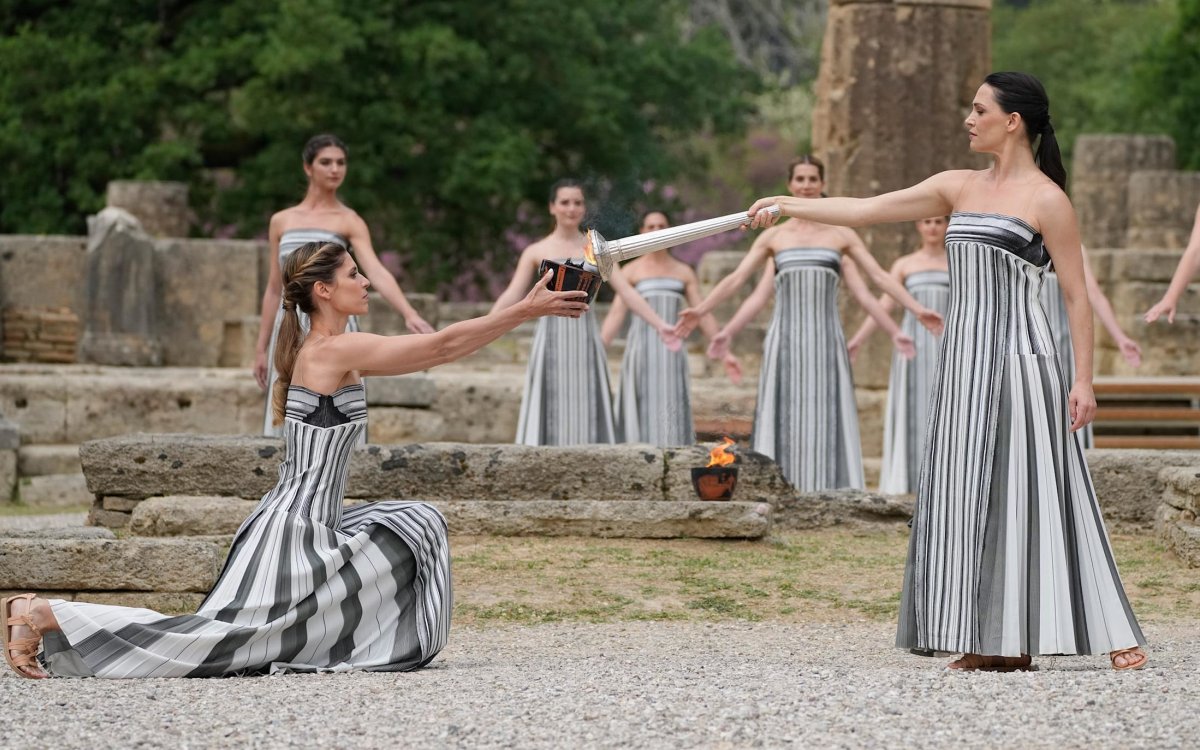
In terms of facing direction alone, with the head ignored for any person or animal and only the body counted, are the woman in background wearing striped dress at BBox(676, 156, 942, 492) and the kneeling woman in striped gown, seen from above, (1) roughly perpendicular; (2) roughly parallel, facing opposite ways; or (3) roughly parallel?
roughly perpendicular

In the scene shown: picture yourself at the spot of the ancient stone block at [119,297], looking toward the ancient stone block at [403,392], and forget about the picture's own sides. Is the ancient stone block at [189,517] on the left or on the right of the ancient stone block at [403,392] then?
right

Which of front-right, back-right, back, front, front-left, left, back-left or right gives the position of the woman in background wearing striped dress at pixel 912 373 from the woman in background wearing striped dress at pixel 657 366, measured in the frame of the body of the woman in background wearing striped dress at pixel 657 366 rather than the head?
left

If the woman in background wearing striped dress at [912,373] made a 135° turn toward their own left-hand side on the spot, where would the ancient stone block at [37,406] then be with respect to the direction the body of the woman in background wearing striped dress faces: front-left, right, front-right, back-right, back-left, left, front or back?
back-left

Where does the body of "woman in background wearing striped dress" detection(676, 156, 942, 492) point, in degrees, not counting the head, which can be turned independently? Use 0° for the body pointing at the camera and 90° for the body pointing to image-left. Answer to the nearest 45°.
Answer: approximately 0°

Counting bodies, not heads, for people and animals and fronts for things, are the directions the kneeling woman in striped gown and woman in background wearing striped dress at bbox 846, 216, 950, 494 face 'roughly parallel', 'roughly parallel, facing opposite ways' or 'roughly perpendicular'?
roughly perpendicular

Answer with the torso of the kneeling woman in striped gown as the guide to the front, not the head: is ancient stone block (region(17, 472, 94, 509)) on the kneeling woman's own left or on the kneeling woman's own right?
on the kneeling woman's own left

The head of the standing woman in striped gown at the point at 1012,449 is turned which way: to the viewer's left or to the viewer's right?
to the viewer's left

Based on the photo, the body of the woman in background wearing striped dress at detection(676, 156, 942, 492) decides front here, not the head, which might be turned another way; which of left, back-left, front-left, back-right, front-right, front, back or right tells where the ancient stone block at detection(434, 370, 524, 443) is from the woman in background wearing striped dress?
back-right

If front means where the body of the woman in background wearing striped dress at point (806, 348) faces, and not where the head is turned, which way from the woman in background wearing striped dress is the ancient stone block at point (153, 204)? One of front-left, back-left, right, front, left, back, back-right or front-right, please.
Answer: back-right

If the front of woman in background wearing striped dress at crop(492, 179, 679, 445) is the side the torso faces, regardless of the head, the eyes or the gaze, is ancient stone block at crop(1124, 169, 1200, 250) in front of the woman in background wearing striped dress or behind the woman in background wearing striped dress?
behind

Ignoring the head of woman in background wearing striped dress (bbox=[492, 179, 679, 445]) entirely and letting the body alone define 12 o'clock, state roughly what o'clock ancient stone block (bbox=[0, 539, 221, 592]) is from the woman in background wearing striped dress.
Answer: The ancient stone block is roughly at 1 o'clock from the woman in background wearing striped dress.

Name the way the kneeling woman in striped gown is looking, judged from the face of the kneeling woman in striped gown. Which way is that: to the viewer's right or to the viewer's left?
to the viewer's right

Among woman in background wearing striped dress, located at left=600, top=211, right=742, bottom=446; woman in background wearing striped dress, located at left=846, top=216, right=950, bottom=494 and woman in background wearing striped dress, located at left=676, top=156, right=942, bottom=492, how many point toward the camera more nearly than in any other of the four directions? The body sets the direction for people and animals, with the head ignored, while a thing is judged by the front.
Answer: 3
